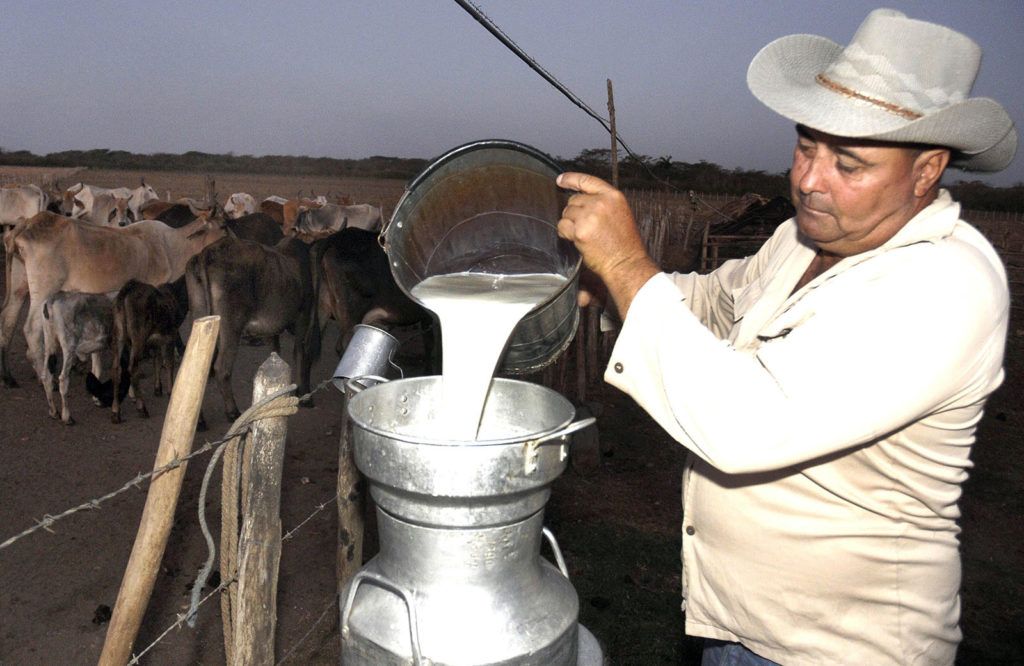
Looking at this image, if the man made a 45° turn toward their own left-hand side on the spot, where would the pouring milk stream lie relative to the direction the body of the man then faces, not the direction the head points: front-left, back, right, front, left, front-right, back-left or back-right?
right

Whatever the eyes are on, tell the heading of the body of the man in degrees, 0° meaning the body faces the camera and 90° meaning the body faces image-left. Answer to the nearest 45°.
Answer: approximately 45°

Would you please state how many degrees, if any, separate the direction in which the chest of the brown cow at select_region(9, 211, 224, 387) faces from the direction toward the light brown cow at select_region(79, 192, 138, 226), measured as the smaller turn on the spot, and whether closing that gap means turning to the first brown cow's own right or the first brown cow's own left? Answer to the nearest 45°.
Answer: approximately 90° to the first brown cow's own left

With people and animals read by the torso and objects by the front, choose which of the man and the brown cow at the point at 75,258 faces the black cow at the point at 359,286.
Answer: the brown cow at the point at 75,258

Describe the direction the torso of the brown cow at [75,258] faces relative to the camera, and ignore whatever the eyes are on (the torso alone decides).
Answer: to the viewer's right

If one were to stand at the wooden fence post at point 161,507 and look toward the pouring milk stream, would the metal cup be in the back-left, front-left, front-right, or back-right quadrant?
front-left

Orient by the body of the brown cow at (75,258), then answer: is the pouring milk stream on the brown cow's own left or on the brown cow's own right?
on the brown cow's own right

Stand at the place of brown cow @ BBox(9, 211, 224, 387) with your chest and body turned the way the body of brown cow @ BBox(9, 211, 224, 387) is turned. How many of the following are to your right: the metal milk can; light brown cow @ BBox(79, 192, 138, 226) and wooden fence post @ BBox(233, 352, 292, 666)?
2

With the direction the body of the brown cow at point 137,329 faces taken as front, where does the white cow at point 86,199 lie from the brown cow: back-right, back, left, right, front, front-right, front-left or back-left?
front-left

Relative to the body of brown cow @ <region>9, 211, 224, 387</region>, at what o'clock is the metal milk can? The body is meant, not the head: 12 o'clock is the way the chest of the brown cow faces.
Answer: The metal milk can is roughly at 3 o'clock from the brown cow.

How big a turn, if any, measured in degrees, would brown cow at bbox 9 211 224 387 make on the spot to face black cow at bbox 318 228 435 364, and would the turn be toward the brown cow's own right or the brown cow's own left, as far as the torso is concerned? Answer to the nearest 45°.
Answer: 0° — it already faces it

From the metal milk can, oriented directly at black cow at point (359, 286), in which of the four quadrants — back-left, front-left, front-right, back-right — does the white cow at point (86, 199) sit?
front-left
